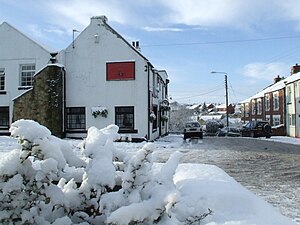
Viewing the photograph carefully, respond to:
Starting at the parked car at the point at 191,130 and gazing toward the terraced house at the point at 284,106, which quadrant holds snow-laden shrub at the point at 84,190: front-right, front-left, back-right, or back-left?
back-right

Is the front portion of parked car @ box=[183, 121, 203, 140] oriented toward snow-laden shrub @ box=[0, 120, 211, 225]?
yes

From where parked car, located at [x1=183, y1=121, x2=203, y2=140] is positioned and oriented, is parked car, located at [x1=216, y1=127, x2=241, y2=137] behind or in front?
behind

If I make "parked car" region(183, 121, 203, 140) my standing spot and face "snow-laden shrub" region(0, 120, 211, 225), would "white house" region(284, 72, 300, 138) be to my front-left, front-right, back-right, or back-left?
back-left
